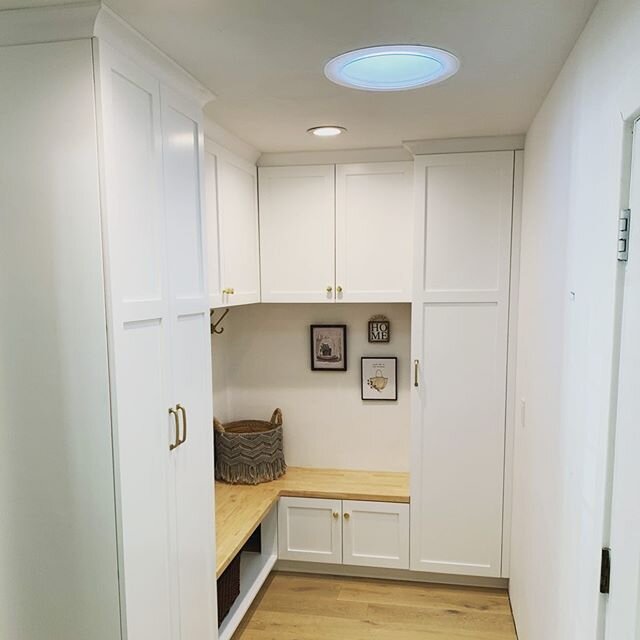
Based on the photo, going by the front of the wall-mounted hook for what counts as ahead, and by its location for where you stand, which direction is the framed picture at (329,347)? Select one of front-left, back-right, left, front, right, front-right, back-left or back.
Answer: front

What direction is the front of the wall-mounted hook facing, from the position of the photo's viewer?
facing to the right of the viewer

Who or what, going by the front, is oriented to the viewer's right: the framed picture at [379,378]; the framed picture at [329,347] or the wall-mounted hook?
the wall-mounted hook

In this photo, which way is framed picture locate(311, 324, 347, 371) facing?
toward the camera

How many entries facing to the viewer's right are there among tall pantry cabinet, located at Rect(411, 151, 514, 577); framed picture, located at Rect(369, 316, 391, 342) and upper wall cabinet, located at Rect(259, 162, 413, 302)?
0

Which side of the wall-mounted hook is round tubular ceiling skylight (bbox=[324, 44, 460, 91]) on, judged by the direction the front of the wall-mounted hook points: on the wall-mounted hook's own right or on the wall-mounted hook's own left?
on the wall-mounted hook's own right

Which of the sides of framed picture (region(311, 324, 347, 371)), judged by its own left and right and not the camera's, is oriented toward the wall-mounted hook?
right

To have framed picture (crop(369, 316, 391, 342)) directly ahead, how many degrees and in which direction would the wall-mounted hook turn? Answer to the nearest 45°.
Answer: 0° — it already faces it

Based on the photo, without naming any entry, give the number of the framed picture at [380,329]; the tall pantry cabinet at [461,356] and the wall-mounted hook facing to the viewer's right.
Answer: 1
